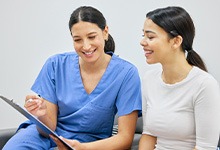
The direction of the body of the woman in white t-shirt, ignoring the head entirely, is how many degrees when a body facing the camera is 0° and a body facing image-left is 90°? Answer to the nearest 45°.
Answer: approximately 45°

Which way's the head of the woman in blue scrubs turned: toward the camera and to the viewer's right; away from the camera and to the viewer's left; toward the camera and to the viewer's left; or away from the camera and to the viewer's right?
toward the camera and to the viewer's left
